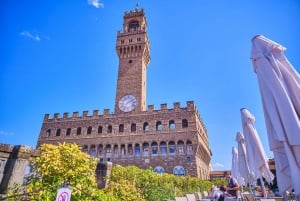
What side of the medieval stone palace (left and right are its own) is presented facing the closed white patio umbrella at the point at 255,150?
front

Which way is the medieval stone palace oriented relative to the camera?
toward the camera

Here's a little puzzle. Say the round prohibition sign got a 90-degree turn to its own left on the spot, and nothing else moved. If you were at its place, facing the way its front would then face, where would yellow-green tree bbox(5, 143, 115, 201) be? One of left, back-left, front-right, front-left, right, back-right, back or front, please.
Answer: left

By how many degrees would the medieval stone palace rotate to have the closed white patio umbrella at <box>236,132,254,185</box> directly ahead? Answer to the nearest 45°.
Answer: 0° — it already faces it

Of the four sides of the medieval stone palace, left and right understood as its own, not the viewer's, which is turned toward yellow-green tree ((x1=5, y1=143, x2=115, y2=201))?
front

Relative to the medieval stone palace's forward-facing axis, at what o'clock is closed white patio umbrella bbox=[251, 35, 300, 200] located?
The closed white patio umbrella is roughly at 12 o'clock from the medieval stone palace.

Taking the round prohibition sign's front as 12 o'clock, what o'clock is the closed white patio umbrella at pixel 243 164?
The closed white patio umbrella is roughly at 8 o'clock from the round prohibition sign.

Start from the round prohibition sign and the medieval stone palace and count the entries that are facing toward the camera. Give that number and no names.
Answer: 2

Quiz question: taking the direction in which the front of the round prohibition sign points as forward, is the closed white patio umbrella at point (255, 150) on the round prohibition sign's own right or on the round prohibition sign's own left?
on the round prohibition sign's own left

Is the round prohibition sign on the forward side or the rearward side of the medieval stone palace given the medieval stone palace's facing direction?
on the forward side

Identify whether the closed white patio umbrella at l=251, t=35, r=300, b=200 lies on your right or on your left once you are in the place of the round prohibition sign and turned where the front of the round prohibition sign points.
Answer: on your left

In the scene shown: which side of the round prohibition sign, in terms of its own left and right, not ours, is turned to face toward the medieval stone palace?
back
